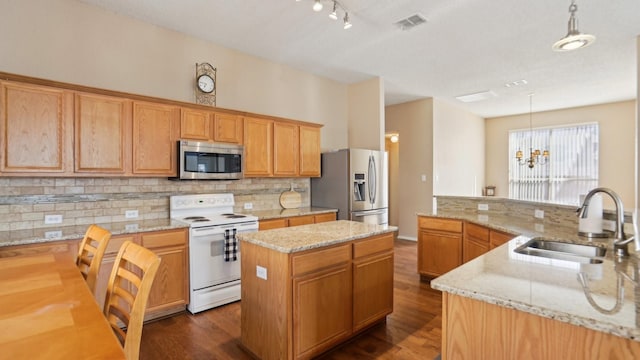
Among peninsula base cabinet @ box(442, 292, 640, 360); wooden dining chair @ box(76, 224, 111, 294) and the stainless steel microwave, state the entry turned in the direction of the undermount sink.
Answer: the stainless steel microwave

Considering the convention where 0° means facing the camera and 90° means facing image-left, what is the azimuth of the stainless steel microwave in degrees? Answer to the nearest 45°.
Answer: approximately 315°

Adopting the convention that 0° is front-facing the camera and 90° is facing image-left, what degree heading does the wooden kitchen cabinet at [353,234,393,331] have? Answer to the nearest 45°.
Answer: approximately 315°

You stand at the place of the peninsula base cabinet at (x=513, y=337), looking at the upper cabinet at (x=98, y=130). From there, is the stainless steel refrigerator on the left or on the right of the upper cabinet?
right

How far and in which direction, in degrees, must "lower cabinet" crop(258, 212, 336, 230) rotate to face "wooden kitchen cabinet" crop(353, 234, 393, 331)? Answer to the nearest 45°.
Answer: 0° — it already faces it

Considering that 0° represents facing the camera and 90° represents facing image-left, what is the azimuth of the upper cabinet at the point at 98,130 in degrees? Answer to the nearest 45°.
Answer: approximately 315°

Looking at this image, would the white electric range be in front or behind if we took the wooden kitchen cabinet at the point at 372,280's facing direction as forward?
behind

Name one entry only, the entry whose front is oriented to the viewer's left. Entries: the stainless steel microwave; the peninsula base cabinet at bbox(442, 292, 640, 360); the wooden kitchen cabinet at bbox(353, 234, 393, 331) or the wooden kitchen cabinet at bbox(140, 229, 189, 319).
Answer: the peninsula base cabinet

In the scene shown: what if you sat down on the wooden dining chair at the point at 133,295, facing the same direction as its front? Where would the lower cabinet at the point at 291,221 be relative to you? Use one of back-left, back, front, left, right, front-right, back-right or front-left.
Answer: back

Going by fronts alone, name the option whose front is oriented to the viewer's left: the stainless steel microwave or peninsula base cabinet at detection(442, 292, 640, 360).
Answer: the peninsula base cabinet
